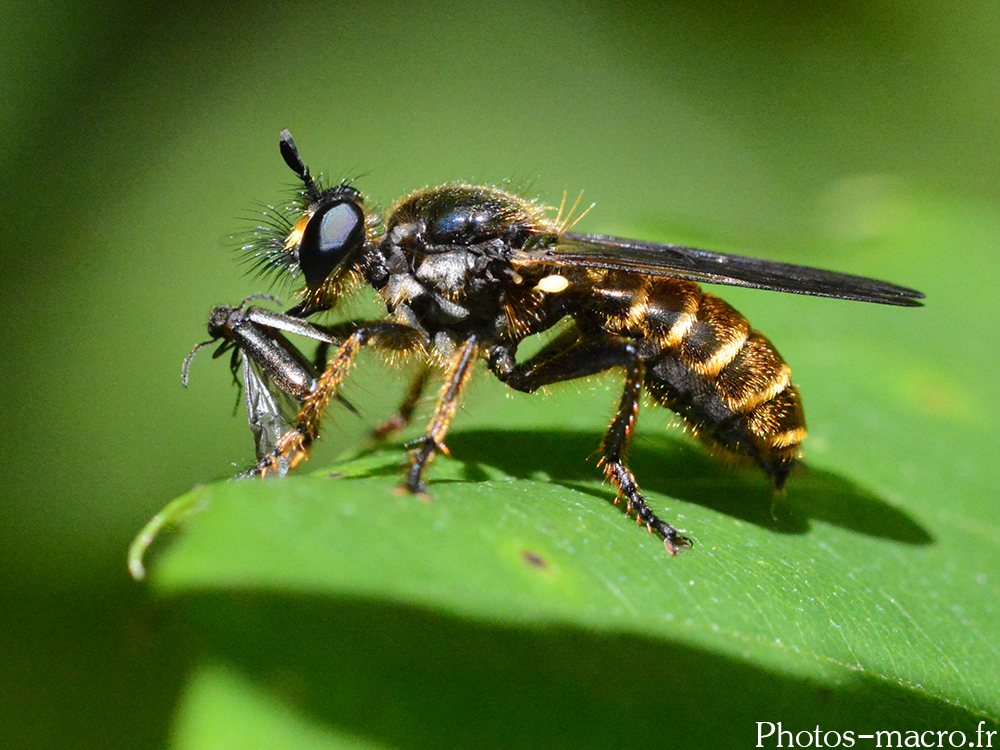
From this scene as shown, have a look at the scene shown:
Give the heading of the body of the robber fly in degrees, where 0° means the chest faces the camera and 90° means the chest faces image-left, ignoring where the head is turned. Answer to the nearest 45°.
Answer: approximately 90°
